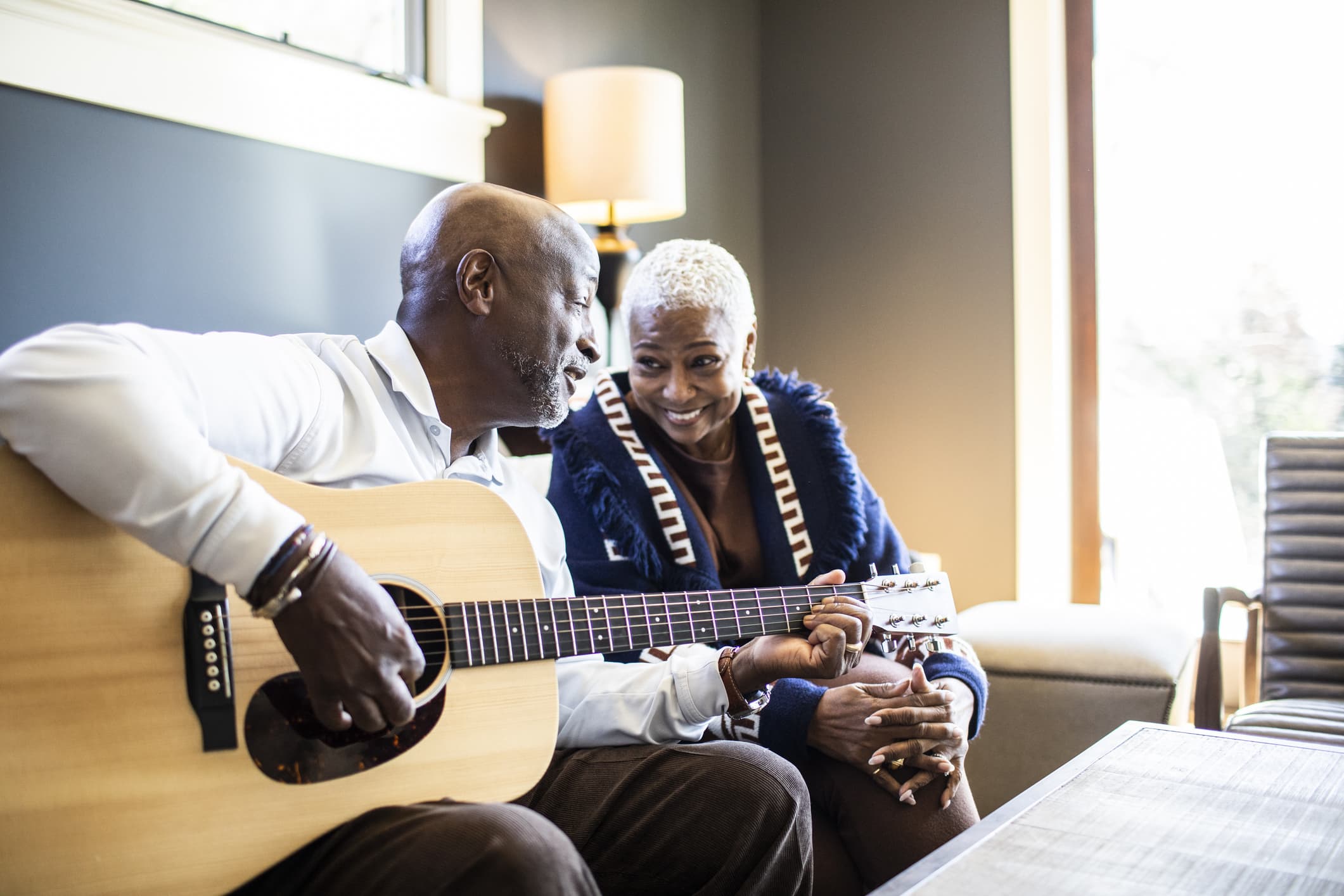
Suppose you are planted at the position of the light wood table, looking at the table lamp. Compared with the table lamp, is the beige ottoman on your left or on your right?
right

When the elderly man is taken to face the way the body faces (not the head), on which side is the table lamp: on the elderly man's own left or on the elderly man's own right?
on the elderly man's own left

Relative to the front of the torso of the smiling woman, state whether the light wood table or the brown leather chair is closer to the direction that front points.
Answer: the light wood table

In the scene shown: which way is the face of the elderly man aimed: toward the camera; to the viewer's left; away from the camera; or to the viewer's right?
to the viewer's right

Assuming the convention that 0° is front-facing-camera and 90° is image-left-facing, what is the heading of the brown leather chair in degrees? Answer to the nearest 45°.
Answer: approximately 45°

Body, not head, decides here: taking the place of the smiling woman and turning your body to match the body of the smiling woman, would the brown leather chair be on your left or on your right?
on your left

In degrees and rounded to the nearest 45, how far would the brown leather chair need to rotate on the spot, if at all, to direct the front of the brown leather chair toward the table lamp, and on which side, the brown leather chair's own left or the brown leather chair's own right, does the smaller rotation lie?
approximately 90° to the black leather chair's own right
